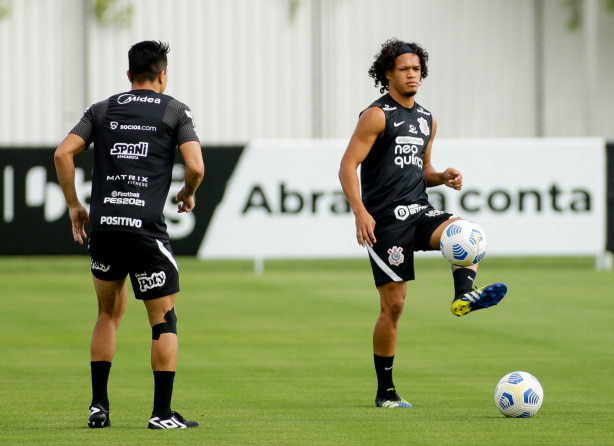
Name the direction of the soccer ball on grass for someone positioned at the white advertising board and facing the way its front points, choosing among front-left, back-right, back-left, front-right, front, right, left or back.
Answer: front

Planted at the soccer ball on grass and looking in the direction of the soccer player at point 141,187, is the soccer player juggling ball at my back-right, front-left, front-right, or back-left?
front-right

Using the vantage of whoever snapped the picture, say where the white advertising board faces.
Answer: facing the viewer

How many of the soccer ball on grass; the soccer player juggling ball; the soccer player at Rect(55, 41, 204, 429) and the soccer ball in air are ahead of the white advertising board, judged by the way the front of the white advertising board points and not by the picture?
4

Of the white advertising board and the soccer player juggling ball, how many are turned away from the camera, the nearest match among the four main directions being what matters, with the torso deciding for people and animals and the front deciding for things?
0

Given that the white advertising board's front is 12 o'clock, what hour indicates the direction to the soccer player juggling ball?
The soccer player juggling ball is roughly at 12 o'clock from the white advertising board.

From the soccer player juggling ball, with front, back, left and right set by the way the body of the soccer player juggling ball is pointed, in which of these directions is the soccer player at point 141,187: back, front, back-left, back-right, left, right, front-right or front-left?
right

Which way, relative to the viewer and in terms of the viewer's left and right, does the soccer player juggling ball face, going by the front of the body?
facing the viewer and to the right of the viewer

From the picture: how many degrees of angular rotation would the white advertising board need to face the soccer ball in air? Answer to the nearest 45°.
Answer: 0° — it already faces it
